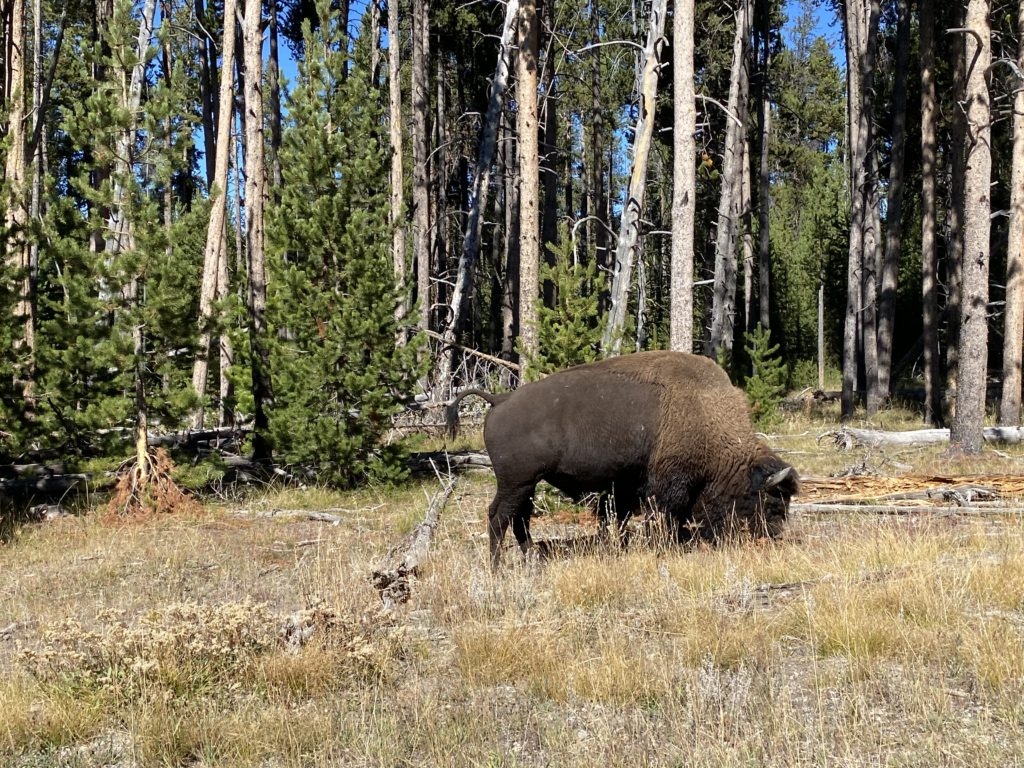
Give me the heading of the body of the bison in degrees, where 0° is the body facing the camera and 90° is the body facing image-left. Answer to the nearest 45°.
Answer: approximately 270°

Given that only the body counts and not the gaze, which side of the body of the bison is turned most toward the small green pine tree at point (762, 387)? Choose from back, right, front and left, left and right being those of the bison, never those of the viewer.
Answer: left

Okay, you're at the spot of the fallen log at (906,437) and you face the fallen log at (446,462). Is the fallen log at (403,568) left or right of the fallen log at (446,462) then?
left

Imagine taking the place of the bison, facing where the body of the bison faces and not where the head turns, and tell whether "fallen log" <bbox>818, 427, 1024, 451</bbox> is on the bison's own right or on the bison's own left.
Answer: on the bison's own left

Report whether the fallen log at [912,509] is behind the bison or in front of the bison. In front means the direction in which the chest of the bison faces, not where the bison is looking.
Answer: in front

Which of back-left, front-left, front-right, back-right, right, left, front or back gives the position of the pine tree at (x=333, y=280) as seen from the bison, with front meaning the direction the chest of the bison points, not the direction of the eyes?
back-left

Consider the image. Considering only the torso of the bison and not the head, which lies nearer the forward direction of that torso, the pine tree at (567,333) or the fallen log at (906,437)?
the fallen log

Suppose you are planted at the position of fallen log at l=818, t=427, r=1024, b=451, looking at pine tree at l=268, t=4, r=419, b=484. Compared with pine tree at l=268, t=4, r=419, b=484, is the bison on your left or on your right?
left

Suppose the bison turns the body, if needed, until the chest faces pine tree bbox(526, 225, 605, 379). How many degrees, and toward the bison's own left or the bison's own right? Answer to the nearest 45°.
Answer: approximately 90° to the bison's own left
